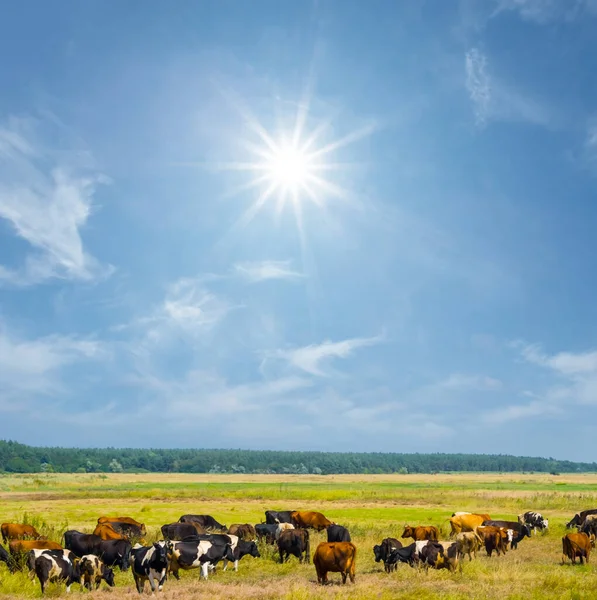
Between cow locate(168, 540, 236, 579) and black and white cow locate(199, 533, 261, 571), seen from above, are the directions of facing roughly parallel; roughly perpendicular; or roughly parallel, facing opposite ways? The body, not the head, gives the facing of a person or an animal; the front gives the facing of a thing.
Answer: roughly parallel

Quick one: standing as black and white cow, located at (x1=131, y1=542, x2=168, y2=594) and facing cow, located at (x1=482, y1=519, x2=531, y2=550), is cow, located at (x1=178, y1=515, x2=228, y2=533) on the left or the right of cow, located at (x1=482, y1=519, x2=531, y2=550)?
left

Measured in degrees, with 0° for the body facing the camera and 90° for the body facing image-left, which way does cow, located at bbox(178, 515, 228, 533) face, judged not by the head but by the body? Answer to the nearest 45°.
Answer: approximately 270°

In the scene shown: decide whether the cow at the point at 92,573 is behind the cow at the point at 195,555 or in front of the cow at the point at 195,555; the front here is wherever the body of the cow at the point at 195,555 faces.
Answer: behind

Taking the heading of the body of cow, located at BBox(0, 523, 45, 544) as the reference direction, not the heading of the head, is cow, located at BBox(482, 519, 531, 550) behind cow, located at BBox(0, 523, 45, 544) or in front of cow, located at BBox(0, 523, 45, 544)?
in front

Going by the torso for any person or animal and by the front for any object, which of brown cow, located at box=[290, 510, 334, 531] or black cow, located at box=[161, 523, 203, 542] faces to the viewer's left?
the black cow

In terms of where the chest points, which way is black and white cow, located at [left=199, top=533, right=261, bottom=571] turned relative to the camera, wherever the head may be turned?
to the viewer's right

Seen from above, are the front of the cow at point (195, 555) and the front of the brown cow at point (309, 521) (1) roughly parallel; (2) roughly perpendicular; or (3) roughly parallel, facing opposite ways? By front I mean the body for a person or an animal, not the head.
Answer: roughly parallel

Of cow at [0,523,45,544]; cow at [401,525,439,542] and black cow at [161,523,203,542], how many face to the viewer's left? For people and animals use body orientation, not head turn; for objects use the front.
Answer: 2

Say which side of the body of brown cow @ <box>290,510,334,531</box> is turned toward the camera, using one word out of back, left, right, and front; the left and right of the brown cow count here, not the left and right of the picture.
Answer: right

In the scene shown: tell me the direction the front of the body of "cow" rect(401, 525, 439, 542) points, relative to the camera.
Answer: to the viewer's left

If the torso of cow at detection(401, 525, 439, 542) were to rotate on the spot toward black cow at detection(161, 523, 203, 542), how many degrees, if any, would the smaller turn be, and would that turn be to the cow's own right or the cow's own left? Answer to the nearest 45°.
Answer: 0° — it already faces it

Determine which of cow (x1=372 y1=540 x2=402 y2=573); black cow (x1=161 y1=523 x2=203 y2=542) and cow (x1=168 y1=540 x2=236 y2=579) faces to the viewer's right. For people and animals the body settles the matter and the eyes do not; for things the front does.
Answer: cow (x1=168 y1=540 x2=236 y2=579)

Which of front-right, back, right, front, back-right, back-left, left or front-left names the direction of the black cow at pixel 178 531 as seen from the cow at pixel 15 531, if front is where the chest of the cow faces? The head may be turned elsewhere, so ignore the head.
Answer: front

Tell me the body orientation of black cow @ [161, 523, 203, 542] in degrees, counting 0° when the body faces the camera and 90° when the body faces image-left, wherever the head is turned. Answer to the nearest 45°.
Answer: approximately 90°

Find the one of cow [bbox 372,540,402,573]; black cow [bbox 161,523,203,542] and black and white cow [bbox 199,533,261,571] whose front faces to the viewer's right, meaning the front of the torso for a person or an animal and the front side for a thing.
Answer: the black and white cow

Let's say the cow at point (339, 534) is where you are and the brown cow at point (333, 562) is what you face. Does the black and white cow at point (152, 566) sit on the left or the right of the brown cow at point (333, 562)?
right

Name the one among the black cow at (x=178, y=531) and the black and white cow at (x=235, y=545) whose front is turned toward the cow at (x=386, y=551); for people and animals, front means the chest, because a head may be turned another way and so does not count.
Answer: the black and white cow
